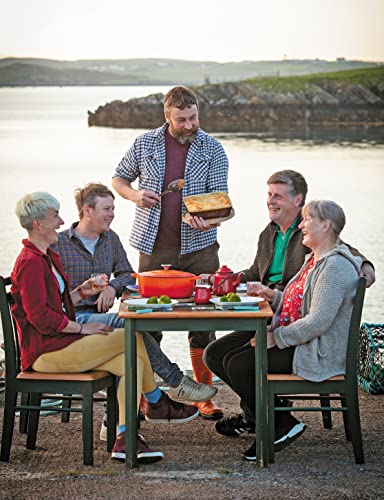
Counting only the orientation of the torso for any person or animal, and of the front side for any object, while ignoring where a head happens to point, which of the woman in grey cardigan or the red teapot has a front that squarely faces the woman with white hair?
the woman in grey cardigan

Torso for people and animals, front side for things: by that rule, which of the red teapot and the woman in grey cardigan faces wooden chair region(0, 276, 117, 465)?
the woman in grey cardigan

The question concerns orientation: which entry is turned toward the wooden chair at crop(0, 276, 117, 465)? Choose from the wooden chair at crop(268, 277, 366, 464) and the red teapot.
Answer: the wooden chair at crop(268, 277, 366, 464)

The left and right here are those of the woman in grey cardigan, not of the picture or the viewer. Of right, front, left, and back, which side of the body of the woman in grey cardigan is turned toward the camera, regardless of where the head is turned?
left

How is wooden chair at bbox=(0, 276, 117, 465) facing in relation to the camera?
to the viewer's right

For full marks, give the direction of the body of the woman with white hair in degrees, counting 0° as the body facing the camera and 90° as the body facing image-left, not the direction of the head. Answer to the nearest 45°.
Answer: approximately 270°

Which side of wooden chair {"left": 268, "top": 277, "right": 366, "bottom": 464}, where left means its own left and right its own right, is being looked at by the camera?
left

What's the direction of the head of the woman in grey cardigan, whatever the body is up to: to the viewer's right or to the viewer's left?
to the viewer's left

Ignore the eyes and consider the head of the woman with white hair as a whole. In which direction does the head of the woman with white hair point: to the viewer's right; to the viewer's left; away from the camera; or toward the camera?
to the viewer's right
